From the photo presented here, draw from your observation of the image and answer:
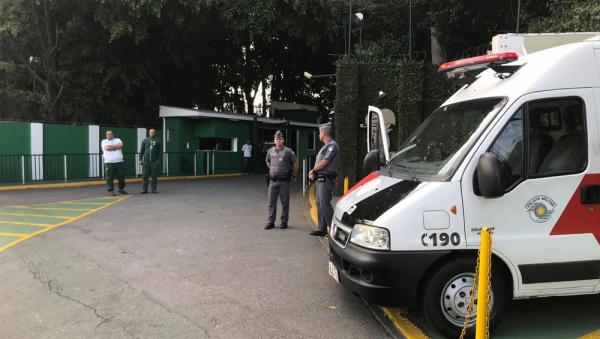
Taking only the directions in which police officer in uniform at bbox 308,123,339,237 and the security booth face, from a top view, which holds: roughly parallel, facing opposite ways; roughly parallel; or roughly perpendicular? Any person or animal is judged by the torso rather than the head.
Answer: roughly perpendicular

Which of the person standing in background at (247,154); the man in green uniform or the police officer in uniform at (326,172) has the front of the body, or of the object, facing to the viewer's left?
the police officer in uniform

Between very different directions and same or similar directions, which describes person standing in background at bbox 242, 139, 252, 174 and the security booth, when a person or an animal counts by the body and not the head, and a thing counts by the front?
same or similar directions

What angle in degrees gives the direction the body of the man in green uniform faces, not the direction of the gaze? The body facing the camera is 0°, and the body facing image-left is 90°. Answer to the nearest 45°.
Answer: approximately 0°

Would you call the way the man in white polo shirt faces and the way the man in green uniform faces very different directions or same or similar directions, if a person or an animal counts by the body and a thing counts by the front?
same or similar directions

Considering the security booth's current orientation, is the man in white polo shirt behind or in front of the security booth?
in front

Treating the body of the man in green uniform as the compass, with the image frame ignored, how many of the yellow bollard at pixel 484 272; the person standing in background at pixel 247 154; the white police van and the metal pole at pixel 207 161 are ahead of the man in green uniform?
2

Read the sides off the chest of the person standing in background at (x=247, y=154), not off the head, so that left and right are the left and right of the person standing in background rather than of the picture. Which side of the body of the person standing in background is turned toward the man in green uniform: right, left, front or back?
front

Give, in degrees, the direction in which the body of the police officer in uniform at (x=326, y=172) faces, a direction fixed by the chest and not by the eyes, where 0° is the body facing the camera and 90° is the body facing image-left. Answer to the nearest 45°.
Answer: approximately 90°

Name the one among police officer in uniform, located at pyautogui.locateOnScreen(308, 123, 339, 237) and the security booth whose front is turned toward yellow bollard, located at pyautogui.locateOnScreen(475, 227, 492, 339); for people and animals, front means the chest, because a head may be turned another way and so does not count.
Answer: the security booth

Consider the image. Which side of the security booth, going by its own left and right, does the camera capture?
front

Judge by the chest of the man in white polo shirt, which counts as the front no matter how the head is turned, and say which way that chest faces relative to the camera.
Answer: toward the camera

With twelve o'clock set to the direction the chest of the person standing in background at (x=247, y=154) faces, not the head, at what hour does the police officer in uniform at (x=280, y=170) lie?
The police officer in uniform is roughly at 12 o'clock from the person standing in background.

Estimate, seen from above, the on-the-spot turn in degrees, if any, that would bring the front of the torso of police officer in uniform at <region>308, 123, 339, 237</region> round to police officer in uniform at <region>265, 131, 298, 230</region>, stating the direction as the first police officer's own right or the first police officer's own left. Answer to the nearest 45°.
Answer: approximately 45° to the first police officer's own right

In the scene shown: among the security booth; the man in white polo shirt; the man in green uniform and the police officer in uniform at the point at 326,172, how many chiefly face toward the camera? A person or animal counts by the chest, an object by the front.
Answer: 3

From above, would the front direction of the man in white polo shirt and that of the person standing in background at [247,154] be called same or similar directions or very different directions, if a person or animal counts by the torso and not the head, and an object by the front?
same or similar directions
